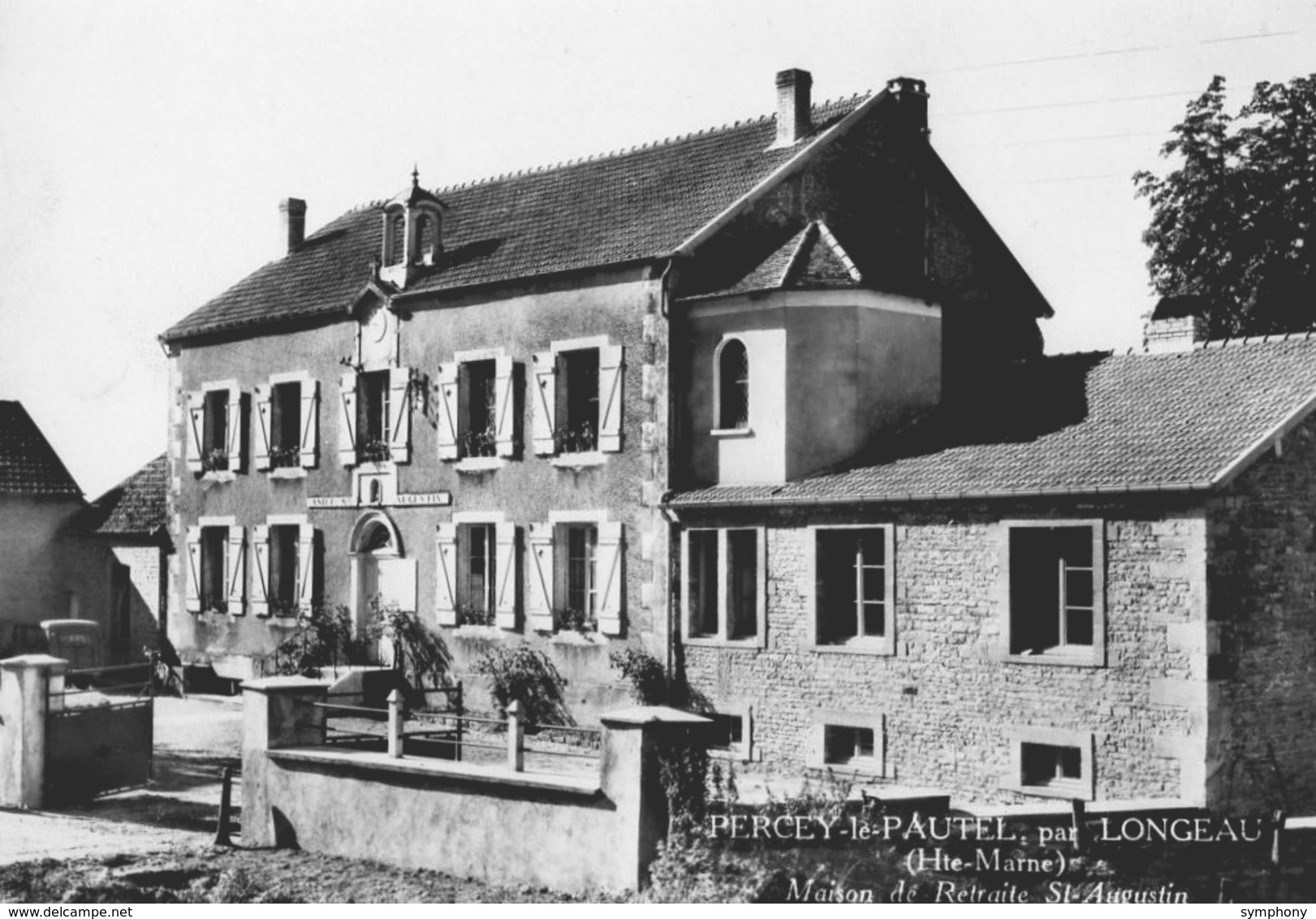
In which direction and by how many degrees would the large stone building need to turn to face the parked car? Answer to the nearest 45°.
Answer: approximately 90° to its right

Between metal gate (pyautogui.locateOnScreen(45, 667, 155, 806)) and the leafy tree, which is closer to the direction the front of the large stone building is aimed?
the metal gate

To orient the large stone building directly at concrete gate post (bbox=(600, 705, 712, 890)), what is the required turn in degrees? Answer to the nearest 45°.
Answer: approximately 45° to its left

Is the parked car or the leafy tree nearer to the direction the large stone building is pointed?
the parked car

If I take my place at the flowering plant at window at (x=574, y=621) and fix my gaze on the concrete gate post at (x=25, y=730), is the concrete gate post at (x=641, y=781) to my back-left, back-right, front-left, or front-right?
front-left

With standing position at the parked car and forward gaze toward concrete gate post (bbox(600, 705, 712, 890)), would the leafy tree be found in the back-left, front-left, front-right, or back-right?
front-left

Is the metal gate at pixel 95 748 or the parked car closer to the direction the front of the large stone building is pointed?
the metal gate

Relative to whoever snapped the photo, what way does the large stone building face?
facing the viewer and to the left of the viewer

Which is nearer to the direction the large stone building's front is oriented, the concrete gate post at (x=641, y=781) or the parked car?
the concrete gate post

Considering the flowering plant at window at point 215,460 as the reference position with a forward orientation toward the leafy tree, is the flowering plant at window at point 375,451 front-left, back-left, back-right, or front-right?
front-right
